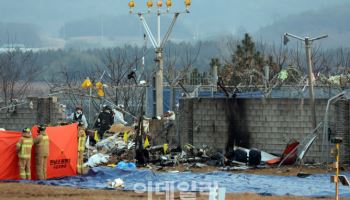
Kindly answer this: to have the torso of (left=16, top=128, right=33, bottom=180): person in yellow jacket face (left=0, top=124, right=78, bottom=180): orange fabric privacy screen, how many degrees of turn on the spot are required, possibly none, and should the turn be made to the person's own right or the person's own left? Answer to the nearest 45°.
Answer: approximately 45° to the person's own right

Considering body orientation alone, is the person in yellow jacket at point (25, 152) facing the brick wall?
no

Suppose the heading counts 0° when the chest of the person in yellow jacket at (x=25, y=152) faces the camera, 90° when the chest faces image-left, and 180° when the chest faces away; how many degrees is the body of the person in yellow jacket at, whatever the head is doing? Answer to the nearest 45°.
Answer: approximately 180°

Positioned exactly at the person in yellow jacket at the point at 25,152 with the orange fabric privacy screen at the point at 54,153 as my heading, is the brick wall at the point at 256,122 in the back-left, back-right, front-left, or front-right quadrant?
front-left

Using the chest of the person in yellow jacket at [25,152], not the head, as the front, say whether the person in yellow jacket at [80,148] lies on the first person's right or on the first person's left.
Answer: on the first person's right
